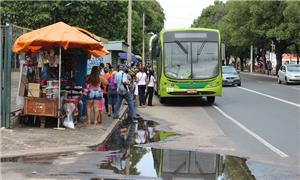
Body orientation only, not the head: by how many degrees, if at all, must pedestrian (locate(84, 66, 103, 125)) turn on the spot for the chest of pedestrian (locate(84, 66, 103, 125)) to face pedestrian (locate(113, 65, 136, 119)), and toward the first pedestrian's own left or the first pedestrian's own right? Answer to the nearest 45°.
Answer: approximately 45° to the first pedestrian's own right

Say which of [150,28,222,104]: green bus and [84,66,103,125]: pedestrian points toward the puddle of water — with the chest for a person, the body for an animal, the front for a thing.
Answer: the green bus

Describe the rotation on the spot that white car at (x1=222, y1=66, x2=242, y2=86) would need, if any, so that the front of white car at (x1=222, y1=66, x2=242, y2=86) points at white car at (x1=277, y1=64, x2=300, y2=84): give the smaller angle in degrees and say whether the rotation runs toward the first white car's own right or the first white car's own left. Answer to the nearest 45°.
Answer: approximately 90° to the first white car's own left

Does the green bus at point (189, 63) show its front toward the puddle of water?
yes

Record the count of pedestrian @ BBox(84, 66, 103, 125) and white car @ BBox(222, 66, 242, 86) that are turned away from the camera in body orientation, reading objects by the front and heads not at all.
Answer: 1

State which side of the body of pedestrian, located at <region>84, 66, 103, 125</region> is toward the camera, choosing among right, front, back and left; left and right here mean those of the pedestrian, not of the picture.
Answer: back

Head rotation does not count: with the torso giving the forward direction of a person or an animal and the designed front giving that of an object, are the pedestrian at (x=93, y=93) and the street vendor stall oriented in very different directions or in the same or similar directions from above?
very different directions

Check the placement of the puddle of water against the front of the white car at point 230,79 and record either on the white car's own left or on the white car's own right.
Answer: on the white car's own right
